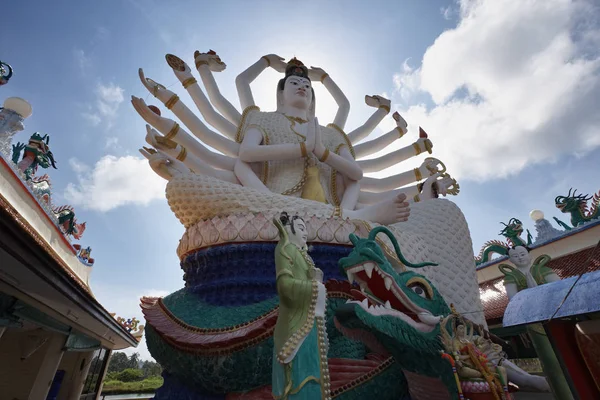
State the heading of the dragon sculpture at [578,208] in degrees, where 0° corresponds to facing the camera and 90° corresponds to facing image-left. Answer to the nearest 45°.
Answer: approximately 90°

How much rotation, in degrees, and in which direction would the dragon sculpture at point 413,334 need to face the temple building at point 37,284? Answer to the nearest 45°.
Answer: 0° — it already faces it

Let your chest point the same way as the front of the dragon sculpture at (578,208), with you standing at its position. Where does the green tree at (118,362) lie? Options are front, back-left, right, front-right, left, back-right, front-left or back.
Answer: front

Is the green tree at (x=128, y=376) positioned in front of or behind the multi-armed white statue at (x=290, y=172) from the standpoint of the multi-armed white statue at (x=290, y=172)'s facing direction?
behind

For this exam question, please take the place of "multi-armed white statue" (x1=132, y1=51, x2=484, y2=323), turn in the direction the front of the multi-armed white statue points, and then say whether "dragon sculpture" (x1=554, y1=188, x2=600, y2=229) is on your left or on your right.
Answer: on your left

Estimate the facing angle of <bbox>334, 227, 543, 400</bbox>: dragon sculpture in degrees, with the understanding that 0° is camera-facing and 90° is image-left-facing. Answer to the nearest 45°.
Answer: approximately 90°

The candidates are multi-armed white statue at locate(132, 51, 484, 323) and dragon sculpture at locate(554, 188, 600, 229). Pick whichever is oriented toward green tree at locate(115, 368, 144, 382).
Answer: the dragon sculpture
